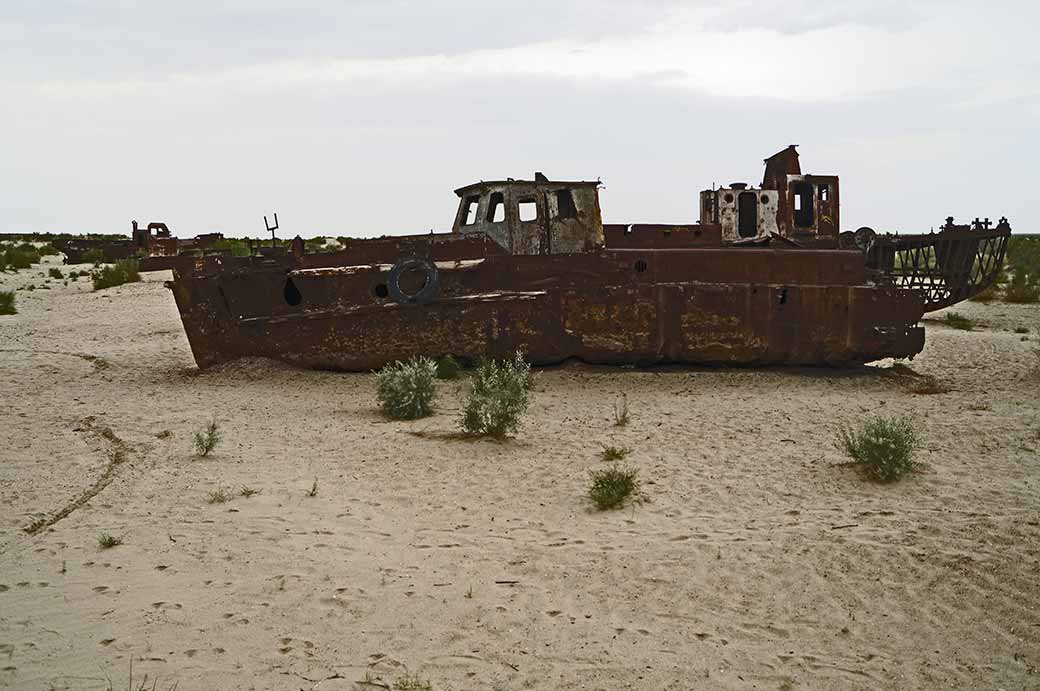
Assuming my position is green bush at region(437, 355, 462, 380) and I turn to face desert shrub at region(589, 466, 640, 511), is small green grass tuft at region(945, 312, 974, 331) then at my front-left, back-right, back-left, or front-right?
back-left

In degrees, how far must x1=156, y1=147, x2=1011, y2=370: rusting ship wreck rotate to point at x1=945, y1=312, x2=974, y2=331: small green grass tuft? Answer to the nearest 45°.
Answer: approximately 135° to its right

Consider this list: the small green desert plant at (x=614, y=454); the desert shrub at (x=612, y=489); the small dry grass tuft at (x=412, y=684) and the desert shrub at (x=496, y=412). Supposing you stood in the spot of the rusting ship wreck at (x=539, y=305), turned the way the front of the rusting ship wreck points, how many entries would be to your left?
4

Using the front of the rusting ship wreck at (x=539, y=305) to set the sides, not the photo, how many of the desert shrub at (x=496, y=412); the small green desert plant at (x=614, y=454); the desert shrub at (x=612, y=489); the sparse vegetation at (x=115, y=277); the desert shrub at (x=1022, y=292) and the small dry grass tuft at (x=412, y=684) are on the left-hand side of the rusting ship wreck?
4

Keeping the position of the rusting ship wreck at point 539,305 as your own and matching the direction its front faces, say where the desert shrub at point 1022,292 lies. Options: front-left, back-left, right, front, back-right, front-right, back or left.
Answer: back-right

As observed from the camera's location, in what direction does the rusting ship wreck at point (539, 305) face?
facing to the left of the viewer

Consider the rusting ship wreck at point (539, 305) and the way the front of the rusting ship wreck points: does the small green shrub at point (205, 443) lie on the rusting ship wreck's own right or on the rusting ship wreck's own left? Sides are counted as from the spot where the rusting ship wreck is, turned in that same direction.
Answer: on the rusting ship wreck's own left

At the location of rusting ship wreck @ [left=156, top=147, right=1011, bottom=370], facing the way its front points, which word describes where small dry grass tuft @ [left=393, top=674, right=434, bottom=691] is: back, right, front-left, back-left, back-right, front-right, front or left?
left

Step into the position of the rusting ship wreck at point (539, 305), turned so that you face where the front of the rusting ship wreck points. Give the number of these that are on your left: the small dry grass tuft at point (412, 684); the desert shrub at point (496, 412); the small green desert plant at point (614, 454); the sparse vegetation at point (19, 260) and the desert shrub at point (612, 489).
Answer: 4

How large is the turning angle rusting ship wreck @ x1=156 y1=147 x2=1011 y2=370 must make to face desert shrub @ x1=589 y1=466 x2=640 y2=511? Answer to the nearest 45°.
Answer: approximately 90° to its left
